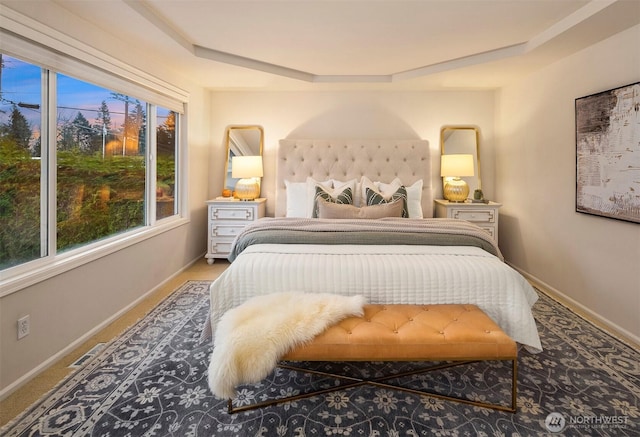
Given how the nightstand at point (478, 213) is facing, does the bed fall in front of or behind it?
in front

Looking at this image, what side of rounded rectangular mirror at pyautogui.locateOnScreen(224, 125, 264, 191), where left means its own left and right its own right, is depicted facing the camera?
front

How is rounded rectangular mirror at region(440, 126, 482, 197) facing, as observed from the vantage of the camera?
facing the viewer

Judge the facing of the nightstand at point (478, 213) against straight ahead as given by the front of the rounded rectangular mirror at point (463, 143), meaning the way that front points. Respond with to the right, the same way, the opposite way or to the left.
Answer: the same way

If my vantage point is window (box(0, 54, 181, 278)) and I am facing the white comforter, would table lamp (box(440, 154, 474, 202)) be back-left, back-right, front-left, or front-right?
front-left

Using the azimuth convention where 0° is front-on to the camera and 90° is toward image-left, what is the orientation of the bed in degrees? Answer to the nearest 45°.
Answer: approximately 0°

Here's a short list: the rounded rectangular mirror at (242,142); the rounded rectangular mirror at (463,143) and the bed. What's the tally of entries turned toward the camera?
3

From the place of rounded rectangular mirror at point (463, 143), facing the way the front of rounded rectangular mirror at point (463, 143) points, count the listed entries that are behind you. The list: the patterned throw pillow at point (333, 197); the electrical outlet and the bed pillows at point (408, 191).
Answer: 0

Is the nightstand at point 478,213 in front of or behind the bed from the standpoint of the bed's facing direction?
behind

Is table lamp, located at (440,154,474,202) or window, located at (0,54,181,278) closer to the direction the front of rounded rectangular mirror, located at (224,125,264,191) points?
the window
